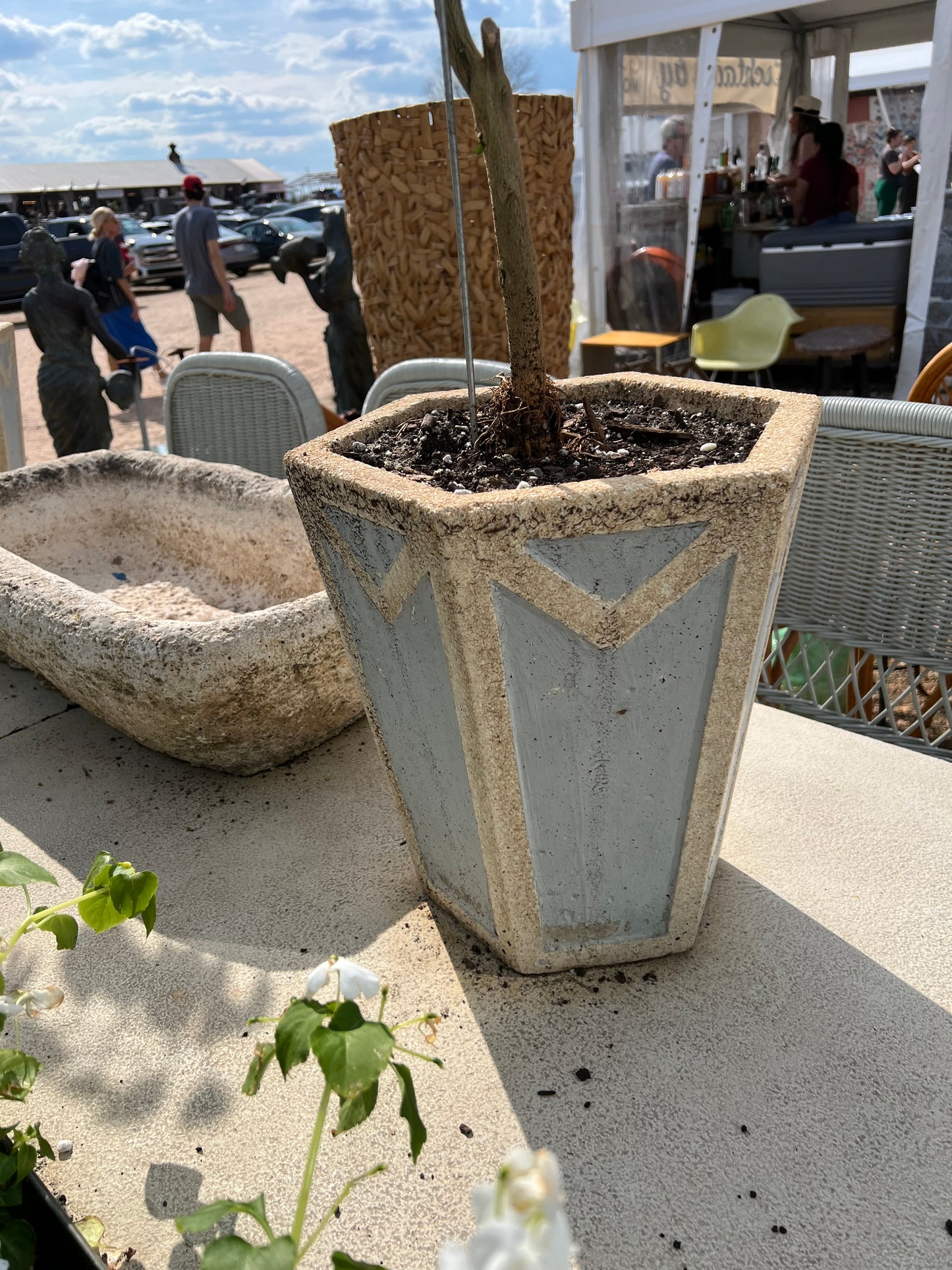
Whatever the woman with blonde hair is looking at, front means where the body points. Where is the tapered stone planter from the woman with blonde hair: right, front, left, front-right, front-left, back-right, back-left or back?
right

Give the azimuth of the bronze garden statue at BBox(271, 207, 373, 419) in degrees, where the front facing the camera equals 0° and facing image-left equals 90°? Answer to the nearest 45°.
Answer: approximately 90°

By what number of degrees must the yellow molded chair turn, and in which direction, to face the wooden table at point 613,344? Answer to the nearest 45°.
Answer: approximately 45° to its right

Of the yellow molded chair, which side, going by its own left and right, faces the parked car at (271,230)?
right

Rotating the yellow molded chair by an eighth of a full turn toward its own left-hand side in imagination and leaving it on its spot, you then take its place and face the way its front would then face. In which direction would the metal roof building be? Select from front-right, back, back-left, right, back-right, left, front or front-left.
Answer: back-right

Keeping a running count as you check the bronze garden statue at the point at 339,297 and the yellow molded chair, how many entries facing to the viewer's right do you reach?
0

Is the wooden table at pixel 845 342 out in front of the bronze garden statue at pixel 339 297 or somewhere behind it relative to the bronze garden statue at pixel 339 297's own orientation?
behind

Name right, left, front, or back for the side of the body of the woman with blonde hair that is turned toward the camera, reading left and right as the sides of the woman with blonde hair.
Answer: right

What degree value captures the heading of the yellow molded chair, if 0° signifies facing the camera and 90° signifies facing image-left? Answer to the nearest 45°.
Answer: approximately 45°

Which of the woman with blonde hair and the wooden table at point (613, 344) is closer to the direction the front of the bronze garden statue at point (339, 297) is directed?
the woman with blonde hair

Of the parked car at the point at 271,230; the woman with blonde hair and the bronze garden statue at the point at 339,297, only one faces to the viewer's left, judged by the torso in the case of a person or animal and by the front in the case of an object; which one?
the bronze garden statue

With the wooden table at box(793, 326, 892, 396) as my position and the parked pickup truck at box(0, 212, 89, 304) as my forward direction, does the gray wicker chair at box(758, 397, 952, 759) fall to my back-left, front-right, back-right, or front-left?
back-left

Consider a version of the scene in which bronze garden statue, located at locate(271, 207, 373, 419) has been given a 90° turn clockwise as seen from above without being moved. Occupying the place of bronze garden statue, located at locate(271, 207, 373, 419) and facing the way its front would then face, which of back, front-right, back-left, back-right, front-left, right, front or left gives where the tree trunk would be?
back

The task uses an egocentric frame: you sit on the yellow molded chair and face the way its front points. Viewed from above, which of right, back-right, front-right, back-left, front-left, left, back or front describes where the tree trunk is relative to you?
front-left
